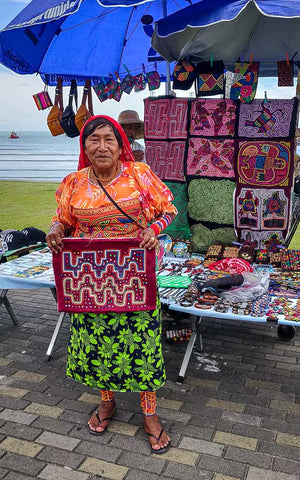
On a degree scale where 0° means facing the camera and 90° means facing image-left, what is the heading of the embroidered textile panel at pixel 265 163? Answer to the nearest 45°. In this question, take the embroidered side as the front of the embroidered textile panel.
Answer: approximately 0°

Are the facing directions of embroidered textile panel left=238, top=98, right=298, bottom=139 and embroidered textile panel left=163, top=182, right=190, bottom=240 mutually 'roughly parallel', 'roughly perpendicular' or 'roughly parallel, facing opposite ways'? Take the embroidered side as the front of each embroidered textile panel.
roughly parallel

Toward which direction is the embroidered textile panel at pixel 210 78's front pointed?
toward the camera

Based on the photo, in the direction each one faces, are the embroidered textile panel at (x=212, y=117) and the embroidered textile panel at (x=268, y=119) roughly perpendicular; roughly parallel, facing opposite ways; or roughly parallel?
roughly parallel

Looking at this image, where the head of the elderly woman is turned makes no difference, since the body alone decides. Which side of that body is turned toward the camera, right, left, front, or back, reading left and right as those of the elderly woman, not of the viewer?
front

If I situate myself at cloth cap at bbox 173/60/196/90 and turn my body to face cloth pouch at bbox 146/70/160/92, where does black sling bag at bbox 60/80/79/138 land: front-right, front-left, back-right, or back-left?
front-left

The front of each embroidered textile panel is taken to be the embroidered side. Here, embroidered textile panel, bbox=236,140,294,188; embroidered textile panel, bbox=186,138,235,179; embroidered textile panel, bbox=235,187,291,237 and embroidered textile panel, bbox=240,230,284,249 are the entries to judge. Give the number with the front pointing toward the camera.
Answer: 4

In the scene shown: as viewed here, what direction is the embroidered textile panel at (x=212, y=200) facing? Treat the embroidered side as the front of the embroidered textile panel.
toward the camera

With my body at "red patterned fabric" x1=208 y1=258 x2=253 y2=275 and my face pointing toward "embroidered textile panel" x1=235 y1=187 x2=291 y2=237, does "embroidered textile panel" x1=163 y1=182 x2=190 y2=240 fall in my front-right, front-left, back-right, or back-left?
front-left

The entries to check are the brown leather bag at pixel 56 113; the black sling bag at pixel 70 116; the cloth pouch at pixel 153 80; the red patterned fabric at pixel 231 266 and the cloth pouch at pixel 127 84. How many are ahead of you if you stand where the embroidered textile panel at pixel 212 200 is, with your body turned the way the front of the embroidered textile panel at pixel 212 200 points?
1

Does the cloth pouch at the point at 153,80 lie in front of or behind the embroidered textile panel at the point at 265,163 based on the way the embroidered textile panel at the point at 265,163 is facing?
behind

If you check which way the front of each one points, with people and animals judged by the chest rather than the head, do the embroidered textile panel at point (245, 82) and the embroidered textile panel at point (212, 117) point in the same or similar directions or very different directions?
same or similar directions

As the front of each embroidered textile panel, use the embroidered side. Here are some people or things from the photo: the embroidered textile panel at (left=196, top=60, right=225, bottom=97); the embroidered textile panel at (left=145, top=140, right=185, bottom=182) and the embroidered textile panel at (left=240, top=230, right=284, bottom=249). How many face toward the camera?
3
